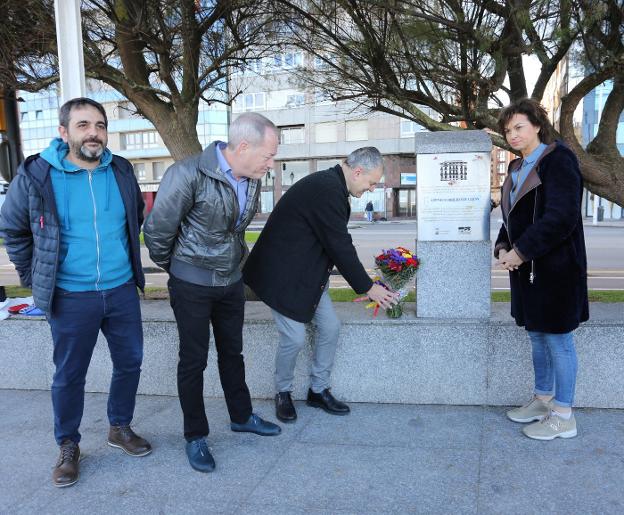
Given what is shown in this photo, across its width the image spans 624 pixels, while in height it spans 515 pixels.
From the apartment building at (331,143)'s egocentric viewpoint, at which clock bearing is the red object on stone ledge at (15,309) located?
The red object on stone ledge is roughly at 12 o'clock from the apartment building.

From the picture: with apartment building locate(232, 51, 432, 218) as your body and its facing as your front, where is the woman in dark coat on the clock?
The woman in dark coat is roughly at 12 o'clock from the apartment building.

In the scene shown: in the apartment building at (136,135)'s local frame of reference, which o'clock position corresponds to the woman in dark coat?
The woman in dark coat is roughly at 12 o'clock from the apartment building.

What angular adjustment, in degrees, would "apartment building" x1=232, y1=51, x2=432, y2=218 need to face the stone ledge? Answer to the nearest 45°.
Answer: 0° — it already faces it

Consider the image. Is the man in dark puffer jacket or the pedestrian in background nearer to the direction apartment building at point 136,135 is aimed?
the man in dark puffer jacket

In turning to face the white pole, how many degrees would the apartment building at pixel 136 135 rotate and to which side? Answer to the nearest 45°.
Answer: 0° — it already faces it

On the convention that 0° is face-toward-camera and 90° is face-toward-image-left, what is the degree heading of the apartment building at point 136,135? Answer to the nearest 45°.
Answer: approximately 0°

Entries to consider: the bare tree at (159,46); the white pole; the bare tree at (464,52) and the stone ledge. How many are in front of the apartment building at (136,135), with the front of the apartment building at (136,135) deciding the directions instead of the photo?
4

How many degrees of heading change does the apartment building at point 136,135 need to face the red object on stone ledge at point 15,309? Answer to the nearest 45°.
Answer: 0° — it already faces it

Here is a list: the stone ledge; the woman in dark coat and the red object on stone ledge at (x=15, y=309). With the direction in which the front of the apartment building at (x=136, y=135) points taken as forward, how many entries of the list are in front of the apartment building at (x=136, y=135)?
3

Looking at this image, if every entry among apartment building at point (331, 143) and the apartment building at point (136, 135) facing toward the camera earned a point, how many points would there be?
2

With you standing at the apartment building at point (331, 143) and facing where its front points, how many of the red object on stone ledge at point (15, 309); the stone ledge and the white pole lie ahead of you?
3

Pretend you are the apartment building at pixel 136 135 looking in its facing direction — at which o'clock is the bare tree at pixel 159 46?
The bare tree is roughly at 12 o'clock from the apartment building.
